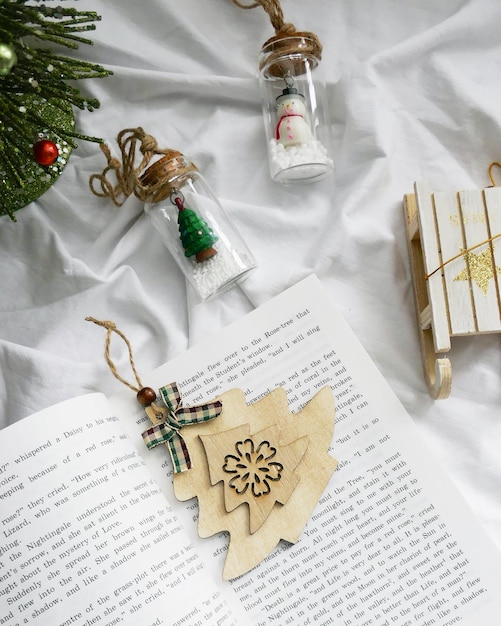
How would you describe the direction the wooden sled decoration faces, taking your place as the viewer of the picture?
facing the viewer
